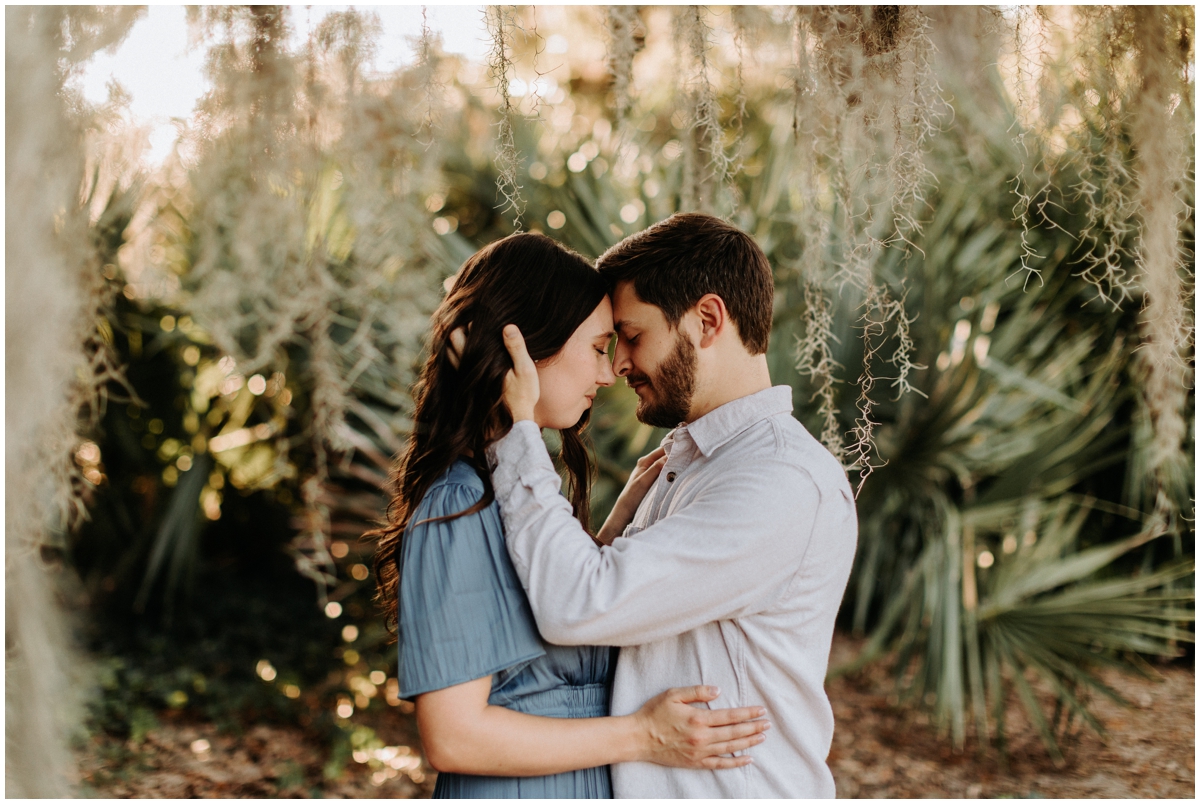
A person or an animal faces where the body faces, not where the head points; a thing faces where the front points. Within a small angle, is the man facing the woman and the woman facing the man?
yes

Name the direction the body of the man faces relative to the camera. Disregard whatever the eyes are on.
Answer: to the viewer's left

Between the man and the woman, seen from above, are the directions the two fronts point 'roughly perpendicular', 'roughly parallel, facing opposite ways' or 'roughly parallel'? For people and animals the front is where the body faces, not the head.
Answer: roughly parallel, facing opposite ways

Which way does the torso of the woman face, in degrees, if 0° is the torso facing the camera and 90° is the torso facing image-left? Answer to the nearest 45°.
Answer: approximately 270°
